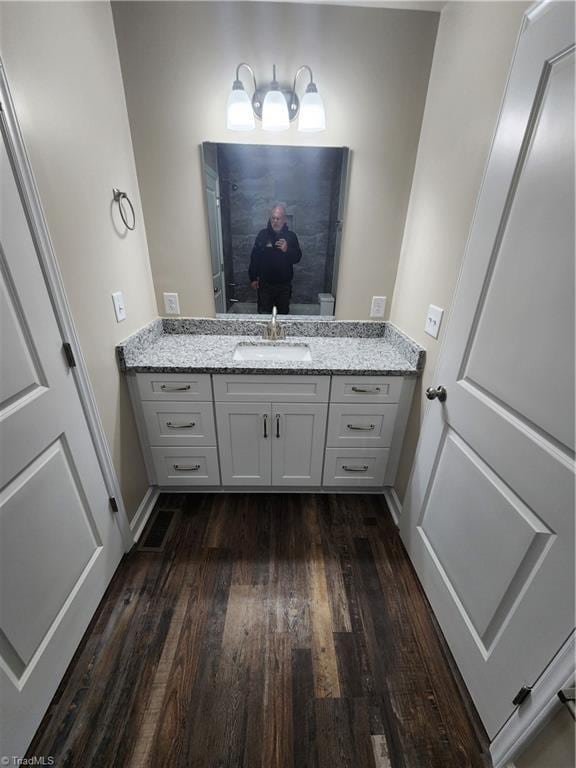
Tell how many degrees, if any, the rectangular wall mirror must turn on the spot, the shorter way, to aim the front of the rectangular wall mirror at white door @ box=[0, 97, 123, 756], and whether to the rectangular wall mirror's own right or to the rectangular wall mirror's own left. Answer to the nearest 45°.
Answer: approximately 45° to the rectangular wall mirror's own right

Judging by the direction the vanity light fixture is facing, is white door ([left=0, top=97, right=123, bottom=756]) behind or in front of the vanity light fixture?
in front

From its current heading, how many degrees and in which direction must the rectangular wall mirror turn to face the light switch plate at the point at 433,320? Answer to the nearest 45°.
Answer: approximately 45° to its left

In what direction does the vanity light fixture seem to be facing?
toward the camera

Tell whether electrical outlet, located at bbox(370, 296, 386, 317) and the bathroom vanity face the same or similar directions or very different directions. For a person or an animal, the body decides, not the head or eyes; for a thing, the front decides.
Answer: same or similar directions

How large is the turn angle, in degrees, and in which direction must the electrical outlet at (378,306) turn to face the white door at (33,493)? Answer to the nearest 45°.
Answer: approximately 45° to its right

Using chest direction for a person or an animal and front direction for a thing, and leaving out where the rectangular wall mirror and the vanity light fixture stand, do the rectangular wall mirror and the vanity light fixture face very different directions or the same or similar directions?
same or similar directions

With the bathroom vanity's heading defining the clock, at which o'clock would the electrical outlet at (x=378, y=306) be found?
The electrical outlet is roughly at 8 o'clock from the bathroom vanity.

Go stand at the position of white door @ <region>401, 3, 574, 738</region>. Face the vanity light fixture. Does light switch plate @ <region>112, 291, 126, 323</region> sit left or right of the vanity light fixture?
left

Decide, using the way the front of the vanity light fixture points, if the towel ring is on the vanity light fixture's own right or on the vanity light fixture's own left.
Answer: on the vanity light fixture's own right

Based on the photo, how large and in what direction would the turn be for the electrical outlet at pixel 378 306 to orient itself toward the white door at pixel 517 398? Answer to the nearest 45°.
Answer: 0° — it already faces it

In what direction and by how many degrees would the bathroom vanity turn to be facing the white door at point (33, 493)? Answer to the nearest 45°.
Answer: approximately 45° to its right

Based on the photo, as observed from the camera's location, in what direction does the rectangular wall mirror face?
facing the viewer
